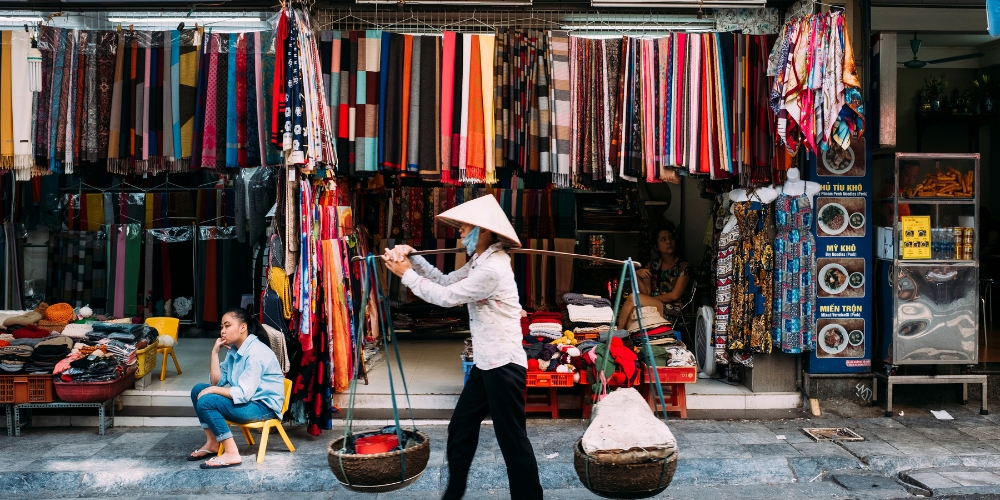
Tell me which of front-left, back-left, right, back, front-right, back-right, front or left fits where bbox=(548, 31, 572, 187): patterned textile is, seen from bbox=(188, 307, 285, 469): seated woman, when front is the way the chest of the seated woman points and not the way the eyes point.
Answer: back

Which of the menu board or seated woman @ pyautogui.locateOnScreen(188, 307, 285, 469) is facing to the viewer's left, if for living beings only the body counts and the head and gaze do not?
the seated woman

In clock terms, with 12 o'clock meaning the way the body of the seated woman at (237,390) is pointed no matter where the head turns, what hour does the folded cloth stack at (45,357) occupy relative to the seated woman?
The folded cloth stack is roughly at 1 o'clock from the seated woman.

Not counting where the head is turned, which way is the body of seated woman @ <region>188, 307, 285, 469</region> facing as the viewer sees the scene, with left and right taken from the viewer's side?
facing to the left of the viewer

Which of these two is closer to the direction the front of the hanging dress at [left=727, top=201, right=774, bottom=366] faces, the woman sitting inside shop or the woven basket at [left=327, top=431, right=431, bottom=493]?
the woven basket

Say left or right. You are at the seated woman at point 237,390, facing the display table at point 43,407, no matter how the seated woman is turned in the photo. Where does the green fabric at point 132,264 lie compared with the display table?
right

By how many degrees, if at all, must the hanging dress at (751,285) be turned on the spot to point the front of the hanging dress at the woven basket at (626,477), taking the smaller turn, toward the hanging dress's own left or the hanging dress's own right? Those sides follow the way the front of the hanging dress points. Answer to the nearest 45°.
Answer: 0° — it already faces it

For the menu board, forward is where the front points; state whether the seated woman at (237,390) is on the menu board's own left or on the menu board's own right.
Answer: on the menu board's own right

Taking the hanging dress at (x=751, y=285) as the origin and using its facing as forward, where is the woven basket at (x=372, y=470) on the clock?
The woven basket is roughly at 1 o'clock from the hanging dress.

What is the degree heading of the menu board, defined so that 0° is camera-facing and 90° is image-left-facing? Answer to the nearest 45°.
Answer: approximately 0°

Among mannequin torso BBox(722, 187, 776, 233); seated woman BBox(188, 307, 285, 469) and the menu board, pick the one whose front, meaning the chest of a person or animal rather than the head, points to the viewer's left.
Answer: the seated woman

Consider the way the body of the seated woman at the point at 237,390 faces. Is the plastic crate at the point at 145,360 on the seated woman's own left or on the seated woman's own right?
on the seated woman's own right
